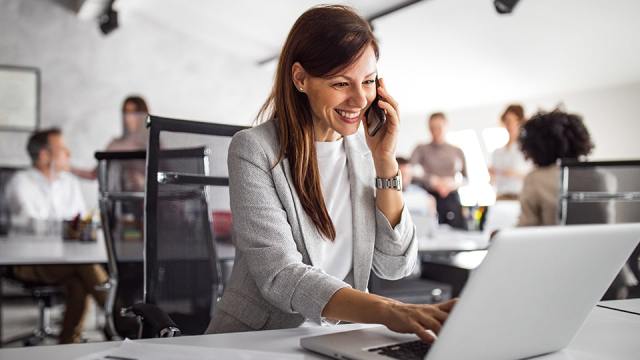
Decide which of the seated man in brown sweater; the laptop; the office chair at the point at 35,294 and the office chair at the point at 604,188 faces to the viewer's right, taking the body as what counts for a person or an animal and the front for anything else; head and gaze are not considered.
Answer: the office chair at the point at 35,294

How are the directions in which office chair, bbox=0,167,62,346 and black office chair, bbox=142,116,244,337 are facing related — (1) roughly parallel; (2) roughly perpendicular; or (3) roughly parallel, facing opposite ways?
roughly perpendicular

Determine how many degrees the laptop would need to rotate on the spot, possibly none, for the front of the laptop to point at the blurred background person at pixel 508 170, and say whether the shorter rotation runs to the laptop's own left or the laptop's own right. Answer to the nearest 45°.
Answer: approximately 45° to the laptop's own right

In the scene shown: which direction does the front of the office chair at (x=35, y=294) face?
to the viewer's right

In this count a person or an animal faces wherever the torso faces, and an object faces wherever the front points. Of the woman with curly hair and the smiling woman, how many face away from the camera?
1

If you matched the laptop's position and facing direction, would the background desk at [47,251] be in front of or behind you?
in front

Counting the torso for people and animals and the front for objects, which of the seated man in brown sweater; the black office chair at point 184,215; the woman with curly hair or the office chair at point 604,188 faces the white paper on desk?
the seated man in brown sweater

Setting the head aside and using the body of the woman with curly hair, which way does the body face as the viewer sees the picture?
away from the camera

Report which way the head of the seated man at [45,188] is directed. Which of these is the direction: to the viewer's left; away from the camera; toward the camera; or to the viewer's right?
to the viewer's right

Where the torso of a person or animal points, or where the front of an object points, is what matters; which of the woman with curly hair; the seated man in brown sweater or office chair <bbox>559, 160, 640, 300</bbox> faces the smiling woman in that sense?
the seated man in brown sweater
